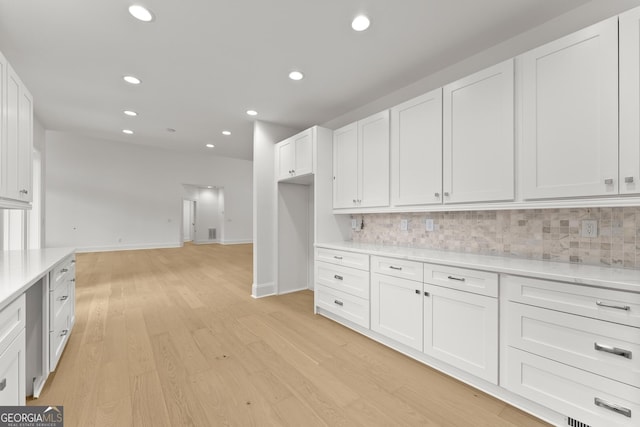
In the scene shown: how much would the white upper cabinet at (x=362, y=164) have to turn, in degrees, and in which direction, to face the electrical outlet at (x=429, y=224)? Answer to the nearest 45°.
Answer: approximately 135° to its left

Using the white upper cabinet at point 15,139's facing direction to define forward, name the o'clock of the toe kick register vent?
The toe kick register vent is roughly at 2 o'clock from the white upper cabinet.

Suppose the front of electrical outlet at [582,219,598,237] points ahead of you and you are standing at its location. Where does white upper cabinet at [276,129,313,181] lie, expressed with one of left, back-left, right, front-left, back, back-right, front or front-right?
right

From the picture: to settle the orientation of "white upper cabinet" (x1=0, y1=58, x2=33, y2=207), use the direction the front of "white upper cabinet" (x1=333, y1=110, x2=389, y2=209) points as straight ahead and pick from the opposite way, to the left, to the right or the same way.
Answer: the opposite way

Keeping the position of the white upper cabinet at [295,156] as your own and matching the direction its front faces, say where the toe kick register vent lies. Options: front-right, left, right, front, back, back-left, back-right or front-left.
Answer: left

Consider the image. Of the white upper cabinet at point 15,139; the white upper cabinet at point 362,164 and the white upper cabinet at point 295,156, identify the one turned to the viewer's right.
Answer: the white upper cabinet at point 15,139

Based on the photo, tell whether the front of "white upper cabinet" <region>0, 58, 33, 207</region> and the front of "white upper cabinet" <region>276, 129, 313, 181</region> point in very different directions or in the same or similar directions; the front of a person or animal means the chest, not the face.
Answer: very different directions

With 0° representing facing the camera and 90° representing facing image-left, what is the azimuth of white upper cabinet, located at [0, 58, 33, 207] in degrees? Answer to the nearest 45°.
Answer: approximately 270°

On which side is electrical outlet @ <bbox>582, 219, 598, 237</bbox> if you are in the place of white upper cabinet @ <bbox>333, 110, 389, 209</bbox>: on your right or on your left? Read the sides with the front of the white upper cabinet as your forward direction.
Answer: on your left

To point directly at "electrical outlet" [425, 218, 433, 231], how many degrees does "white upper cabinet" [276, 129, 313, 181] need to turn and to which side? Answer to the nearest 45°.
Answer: approximately 90° to its left
